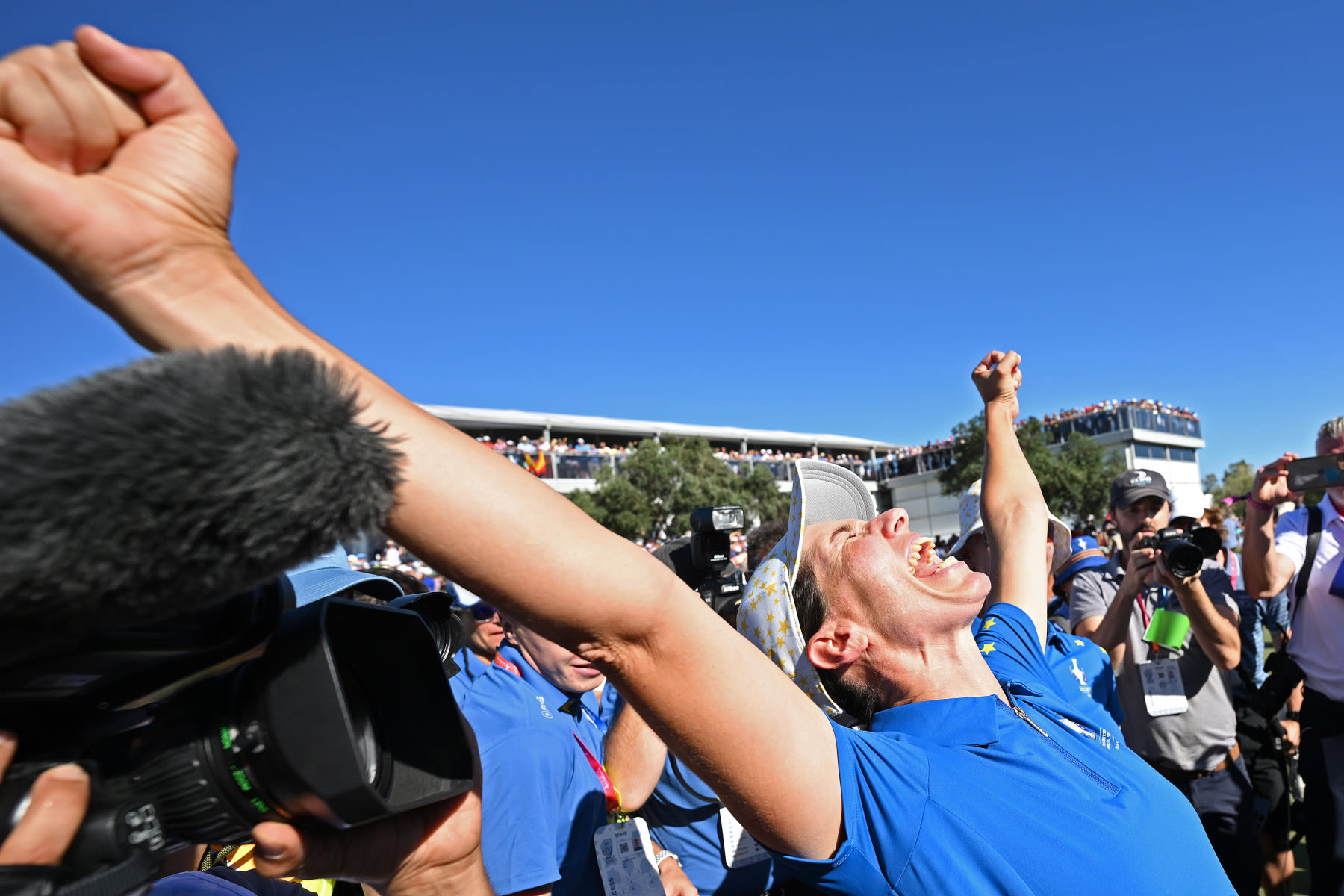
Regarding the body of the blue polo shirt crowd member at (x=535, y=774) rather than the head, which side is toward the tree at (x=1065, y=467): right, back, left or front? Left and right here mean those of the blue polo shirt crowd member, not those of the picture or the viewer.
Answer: left

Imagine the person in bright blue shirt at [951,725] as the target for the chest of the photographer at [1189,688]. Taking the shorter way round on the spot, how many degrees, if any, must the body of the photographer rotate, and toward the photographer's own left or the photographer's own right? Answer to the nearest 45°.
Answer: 0° — they already face them

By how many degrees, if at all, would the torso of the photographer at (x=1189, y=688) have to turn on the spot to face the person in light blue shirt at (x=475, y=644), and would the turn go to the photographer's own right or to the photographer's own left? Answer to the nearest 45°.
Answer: approximately 45° to the photographer's own right

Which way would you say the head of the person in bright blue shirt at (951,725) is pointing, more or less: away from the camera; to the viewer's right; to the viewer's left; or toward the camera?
to the viewer's right

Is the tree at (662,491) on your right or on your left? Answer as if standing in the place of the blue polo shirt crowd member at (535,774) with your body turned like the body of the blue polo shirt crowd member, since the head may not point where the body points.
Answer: on your left

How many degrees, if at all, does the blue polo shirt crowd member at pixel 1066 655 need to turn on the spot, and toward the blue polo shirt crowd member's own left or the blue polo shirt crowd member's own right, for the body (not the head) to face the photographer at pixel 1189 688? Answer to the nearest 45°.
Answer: approximately 135° to the blue polo shirt crowd member's own left

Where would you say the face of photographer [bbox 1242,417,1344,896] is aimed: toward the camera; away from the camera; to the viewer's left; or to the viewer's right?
to the viewer's left

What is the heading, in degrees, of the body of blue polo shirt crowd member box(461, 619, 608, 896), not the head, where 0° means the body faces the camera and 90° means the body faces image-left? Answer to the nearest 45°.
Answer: approximately 315°

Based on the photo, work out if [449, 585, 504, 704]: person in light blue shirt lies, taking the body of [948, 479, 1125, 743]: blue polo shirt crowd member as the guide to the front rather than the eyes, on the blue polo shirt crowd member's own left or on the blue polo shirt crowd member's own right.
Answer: on the blue polo shirt crowd member's own right

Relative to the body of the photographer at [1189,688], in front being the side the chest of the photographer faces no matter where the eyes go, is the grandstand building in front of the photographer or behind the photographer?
behind

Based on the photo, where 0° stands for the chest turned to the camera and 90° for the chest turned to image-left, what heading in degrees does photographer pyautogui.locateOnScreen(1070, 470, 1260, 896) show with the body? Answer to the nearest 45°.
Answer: approximately 0°

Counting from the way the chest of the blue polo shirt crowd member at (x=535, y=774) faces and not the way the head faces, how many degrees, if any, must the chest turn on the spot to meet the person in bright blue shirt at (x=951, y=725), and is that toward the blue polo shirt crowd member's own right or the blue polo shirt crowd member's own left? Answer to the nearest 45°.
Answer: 0° — they already face them

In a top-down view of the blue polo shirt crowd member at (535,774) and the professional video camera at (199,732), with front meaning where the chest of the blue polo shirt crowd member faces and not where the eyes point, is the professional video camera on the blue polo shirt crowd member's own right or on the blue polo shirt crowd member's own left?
on the blue polo shirt crowd member's own right
